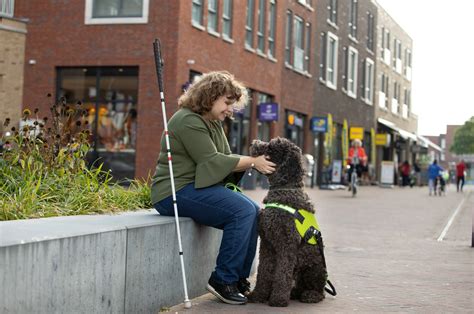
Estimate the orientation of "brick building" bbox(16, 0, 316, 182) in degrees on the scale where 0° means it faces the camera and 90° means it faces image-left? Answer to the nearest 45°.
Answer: approximately 315°

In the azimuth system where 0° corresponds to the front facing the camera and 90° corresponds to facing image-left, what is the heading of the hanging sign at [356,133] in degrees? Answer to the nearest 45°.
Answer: approximately 0°

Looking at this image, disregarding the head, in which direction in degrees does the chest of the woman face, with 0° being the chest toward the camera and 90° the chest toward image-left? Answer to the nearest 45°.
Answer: approximately 270°

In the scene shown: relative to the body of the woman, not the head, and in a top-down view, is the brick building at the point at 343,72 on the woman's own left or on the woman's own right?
on the woman's own left

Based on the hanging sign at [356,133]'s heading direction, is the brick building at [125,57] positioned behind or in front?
in front

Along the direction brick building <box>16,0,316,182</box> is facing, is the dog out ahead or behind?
ahead

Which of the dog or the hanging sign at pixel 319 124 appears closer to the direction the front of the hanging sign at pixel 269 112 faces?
the dog

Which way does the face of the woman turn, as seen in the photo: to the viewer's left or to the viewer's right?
to the viewer's right

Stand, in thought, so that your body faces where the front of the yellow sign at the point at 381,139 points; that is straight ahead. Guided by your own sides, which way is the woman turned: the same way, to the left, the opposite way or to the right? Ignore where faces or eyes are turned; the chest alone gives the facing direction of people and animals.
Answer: to the left

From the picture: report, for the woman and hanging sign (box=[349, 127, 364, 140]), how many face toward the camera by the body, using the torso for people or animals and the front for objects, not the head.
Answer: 1

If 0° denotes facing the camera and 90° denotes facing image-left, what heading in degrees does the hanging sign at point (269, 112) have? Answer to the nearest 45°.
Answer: approximately 0°
